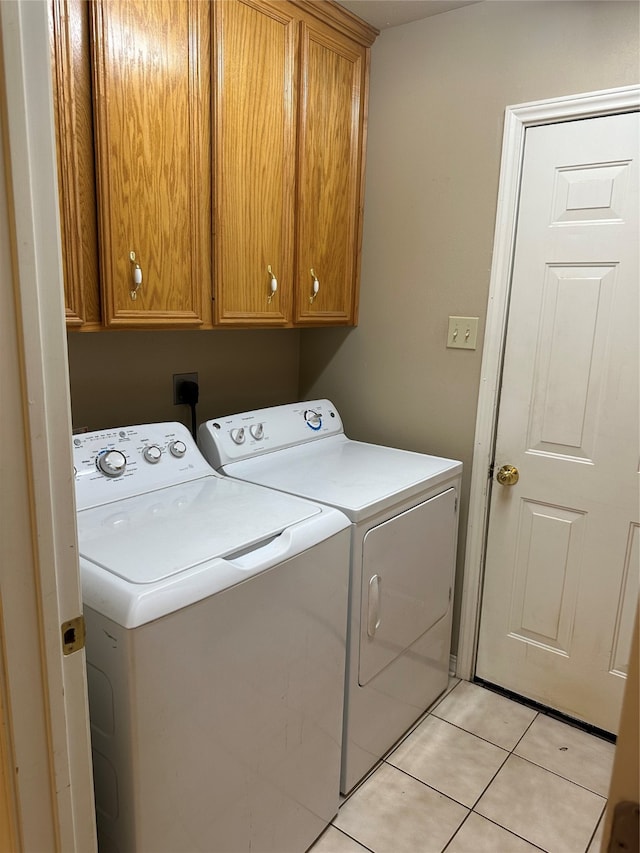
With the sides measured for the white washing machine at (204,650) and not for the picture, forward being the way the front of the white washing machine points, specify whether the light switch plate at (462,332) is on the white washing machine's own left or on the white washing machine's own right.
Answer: on the white washing machine's own left

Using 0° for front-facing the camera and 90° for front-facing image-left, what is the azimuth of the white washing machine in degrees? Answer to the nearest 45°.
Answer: approximately 315°

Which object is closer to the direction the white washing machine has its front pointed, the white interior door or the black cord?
the white interior door

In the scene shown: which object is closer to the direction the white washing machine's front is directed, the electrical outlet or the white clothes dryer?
the white clothes dryer

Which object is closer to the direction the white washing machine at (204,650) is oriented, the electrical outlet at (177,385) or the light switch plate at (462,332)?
the light switch plate

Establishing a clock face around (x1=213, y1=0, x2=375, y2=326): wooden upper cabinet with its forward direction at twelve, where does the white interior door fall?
The white interior door is roughly at 11 o'clock from the wooden upper cabinet.

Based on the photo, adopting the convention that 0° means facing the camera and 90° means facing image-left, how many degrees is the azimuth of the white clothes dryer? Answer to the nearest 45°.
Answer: approximately 315°

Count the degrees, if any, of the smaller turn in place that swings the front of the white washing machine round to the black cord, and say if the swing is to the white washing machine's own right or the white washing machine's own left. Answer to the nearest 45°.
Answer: approximately 135° to the white washing machine's own left

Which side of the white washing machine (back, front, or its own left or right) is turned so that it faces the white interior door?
left
